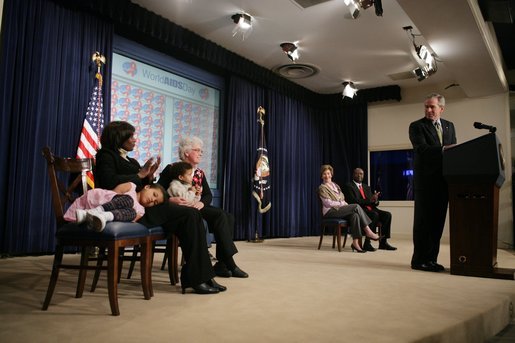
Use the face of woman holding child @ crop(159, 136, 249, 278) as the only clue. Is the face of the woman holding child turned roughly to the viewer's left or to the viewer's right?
to the viewer's right

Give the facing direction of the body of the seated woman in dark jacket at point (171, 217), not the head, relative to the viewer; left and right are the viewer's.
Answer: facing to the right of the viewer

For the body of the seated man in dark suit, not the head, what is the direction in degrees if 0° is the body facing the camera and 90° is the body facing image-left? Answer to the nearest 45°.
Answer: approximately 315°

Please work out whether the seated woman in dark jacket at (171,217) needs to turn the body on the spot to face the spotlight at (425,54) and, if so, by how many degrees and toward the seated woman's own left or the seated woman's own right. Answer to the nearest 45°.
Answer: approximately 45° to the seated woman's own left
